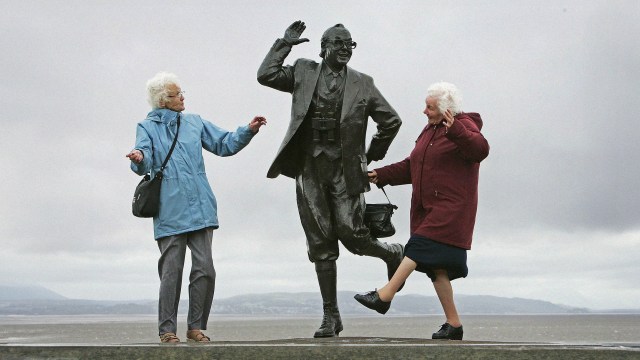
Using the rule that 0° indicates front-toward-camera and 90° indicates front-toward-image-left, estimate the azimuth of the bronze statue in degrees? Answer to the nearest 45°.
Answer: approximately 0°

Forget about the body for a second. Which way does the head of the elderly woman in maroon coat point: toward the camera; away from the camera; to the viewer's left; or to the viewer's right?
to the viewer's left

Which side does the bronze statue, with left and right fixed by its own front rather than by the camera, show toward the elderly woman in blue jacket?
right

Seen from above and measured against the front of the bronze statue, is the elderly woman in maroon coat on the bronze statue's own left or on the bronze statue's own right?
on the bronze statue's own left

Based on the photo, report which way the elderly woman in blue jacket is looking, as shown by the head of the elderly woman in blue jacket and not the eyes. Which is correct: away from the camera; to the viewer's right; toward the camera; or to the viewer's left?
to the viewer's right

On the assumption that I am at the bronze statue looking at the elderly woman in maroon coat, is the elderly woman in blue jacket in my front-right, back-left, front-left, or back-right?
back-right
